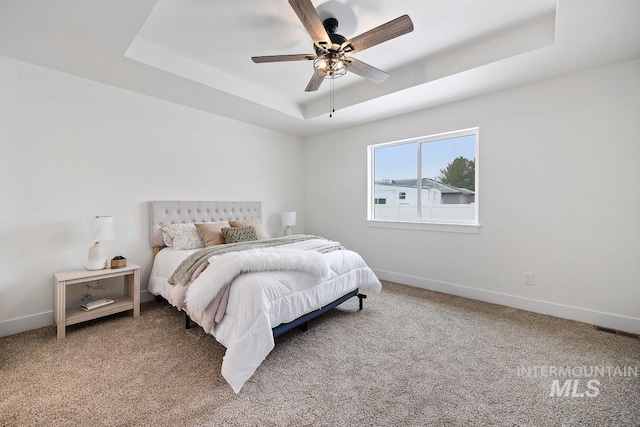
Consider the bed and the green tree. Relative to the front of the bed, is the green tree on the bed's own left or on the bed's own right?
on the bed's own left

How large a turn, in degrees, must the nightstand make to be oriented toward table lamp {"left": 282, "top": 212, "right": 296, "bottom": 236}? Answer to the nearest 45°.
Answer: approximately 45° to its left

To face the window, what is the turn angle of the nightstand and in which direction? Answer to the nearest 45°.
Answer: approximately 45° to its left

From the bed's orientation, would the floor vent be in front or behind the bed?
in front

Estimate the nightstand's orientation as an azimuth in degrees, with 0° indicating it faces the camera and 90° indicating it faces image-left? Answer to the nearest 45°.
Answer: approximately 315°

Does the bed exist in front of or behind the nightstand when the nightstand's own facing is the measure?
in front

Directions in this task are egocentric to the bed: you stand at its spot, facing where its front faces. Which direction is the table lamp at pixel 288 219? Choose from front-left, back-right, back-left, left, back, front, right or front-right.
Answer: back-left

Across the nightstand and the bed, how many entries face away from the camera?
0

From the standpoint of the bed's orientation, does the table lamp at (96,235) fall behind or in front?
behind

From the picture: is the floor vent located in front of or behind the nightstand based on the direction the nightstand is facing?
in front
